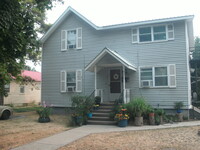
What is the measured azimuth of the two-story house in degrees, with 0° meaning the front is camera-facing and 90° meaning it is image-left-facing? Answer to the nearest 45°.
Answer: approximately 0°

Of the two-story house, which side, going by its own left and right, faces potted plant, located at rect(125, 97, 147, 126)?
front

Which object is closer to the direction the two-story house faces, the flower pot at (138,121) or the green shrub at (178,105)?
the flower pot

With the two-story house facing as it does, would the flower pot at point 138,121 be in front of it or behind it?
in front

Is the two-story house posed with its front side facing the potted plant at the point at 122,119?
yes
